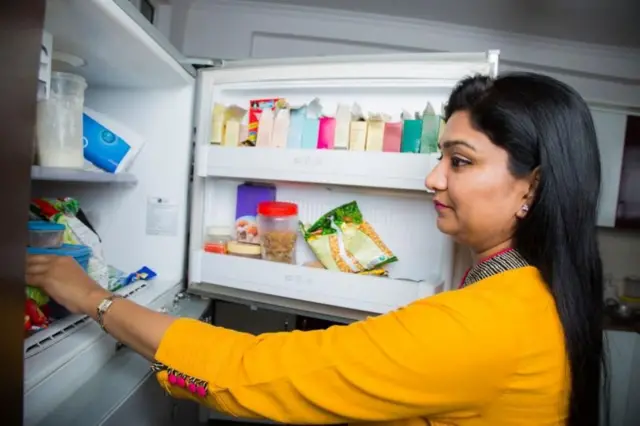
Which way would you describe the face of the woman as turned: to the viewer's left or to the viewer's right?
to the viewer's left

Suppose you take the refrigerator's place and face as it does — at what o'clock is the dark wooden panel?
The dark wooden panel is roughly at 2 o'clock from the refrigerator.

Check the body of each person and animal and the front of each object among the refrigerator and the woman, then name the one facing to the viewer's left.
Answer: the woman

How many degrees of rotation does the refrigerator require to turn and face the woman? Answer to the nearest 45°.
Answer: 0° — it already faces them

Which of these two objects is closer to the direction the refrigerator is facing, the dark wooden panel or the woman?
the woman

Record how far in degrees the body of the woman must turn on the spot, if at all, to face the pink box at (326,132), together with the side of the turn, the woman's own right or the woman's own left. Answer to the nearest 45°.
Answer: approximately 45° to the woman's own right

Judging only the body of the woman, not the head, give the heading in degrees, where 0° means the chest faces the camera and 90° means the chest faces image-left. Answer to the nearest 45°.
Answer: approximately 90°

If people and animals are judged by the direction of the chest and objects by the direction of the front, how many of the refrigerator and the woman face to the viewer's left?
1

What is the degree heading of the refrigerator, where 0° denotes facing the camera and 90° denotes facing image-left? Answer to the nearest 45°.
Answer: approximately 315°
